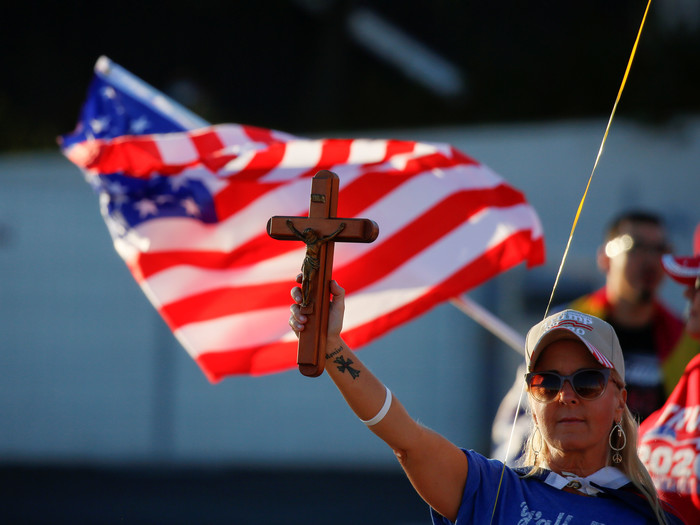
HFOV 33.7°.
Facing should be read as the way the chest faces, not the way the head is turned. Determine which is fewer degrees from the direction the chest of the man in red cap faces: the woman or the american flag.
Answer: the woman

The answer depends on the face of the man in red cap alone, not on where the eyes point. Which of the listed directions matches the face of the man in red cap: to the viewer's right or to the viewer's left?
to the viewer's left

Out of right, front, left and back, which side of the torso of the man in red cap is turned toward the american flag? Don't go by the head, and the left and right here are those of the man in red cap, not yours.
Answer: right

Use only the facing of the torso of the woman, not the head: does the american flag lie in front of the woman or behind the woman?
behind

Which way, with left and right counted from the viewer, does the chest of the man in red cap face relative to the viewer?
facing the viewer and to the left of the viewer

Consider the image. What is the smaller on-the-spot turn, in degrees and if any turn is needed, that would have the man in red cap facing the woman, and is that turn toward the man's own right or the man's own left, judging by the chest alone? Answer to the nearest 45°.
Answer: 0° — they already face them

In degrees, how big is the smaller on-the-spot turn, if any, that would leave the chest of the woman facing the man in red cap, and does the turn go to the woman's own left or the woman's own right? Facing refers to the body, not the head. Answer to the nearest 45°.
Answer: approximately 135° to the woman's own left

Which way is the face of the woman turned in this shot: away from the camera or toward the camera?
toward the camera

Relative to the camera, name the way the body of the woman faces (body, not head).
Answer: toward the camera
